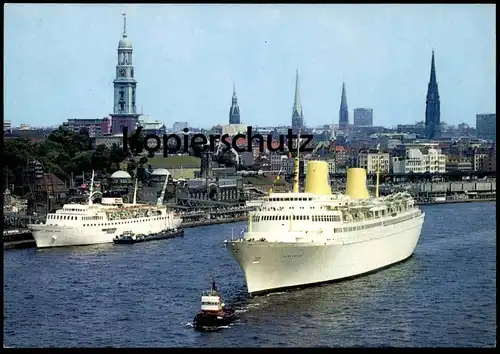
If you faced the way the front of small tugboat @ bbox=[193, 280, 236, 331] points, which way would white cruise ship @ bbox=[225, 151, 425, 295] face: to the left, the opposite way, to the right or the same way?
the same way

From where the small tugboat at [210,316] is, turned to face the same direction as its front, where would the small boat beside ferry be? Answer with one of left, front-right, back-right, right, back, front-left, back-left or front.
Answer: back-right

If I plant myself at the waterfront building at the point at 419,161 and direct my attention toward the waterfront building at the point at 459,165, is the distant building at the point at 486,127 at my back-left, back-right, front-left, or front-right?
front-left

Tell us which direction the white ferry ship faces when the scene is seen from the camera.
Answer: facing the viewer and to the left of the viewer

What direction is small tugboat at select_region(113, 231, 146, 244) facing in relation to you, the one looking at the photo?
facing to the left of the viewer

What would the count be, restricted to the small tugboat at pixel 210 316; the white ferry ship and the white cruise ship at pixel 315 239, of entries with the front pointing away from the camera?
0

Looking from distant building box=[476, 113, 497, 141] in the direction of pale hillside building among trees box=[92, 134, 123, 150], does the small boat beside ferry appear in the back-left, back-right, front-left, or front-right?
front-left

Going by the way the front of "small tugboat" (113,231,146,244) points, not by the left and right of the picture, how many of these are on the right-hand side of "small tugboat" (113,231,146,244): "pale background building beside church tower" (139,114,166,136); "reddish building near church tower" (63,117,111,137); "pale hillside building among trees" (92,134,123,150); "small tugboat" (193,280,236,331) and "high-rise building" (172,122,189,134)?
4

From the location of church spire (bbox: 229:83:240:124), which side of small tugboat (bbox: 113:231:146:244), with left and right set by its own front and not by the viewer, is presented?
right

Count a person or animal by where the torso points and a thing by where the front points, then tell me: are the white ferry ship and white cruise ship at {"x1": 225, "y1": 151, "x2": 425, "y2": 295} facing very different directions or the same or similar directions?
same or similar directions

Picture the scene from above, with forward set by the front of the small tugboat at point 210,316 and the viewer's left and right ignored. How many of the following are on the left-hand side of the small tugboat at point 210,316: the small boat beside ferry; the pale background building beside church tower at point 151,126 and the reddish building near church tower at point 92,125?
0

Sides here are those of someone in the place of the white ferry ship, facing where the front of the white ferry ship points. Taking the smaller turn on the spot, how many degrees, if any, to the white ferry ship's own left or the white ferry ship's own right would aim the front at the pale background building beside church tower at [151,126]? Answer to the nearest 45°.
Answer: approximately 135° to the white ferry ship's own right
